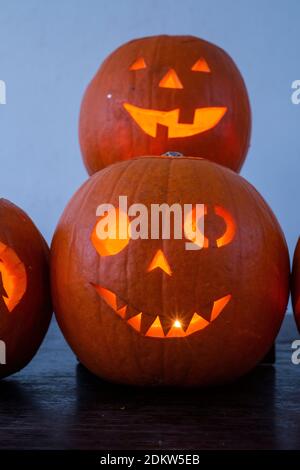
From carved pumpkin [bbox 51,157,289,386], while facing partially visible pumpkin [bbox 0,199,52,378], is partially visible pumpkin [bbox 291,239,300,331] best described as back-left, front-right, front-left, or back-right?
back-right

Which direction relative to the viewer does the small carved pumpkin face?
toward the camera
